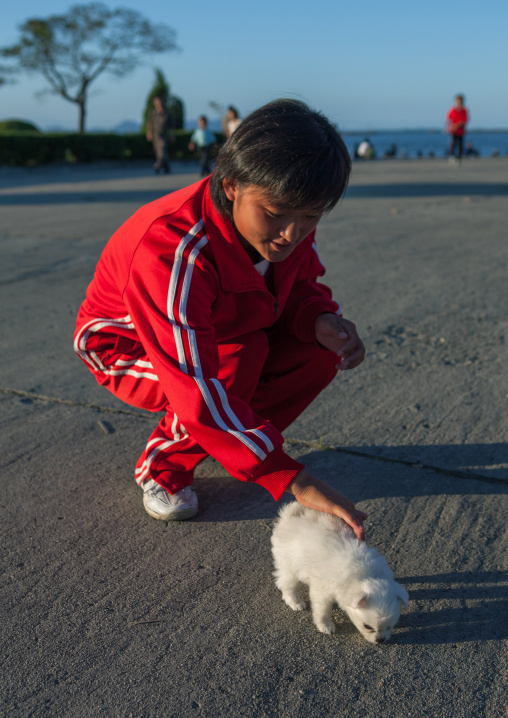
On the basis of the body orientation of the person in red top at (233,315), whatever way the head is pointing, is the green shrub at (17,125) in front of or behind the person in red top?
behind

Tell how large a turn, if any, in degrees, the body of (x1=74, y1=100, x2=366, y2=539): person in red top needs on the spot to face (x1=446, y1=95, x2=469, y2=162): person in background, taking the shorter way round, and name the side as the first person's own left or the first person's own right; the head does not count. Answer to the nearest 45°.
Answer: approximately 135° to the first person's own left

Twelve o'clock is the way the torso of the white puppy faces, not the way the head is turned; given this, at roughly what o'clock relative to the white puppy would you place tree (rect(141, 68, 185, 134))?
The tree is roughly at 7 o'clock from the white puppy.

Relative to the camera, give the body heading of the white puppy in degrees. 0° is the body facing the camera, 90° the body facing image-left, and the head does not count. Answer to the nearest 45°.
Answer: approximately 315°

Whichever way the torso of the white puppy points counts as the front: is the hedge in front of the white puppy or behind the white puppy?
behind

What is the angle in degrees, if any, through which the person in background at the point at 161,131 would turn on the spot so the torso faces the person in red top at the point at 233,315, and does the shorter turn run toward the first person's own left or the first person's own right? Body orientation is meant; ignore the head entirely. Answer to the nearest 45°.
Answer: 0° — they already face them

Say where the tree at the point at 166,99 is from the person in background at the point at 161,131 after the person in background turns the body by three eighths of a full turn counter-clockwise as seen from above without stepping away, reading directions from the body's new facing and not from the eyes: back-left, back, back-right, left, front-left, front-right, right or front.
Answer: front-left

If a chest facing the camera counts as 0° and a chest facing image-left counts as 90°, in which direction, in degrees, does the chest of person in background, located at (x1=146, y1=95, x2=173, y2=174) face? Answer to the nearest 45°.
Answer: approximately 0°

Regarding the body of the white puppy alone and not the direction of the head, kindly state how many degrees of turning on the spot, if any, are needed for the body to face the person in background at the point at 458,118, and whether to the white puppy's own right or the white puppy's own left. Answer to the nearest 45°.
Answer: approximately 135° to the white puppy's own left

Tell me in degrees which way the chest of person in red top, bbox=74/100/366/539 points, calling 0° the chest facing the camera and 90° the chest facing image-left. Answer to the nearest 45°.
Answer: approximately 315°
